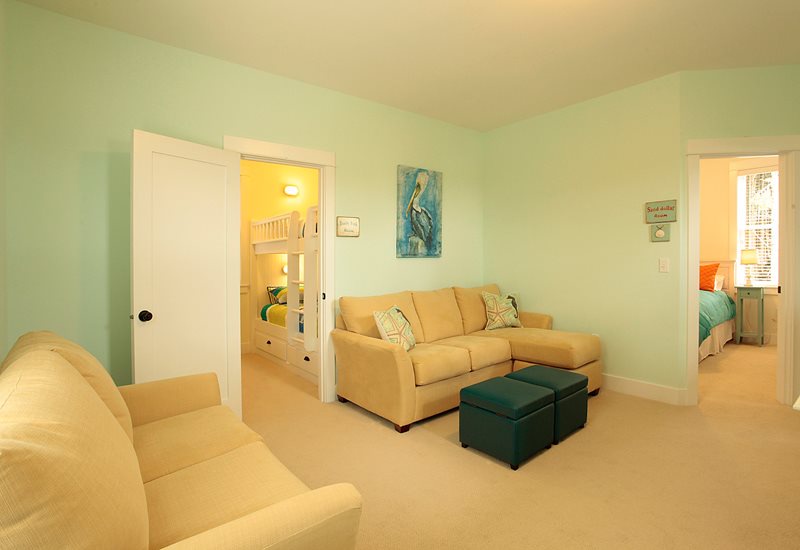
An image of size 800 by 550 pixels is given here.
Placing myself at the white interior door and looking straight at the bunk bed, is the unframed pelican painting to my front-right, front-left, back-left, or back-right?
front-right

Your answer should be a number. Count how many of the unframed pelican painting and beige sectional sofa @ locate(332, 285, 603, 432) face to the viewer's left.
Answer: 0

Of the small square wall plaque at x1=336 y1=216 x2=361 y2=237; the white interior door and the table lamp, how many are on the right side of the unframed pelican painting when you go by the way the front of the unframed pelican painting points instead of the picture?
2

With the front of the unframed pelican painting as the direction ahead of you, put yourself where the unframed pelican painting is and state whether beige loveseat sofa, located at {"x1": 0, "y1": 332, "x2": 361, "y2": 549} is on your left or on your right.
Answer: on your right

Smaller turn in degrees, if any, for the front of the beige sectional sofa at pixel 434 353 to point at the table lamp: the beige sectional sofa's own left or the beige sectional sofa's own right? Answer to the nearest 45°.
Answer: approximately 90° to the beige sectional sofa's own left

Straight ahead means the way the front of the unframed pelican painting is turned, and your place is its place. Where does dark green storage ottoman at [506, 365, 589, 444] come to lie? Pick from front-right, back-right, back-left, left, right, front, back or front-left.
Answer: front

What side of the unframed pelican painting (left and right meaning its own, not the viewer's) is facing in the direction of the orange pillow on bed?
left

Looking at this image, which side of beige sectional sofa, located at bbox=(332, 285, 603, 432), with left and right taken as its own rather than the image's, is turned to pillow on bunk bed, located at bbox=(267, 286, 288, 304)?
back

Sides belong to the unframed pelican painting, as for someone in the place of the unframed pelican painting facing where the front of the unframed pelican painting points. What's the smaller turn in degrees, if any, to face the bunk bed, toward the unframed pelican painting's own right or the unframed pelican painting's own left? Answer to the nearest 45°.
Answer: approximately 135° to the unframed pelican painting's own right

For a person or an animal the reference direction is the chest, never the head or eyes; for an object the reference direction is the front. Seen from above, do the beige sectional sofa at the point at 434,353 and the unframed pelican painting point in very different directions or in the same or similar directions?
same or similar directions

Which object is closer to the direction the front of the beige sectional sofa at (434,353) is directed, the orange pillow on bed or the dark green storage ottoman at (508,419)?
the dark green storage ottoman

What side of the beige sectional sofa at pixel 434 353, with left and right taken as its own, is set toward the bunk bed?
back

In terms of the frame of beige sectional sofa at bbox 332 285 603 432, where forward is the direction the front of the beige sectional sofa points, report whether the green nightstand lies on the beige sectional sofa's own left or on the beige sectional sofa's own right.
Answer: on the beige sectional sofa's own left

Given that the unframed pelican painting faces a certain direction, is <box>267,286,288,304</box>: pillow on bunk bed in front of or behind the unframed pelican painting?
behind

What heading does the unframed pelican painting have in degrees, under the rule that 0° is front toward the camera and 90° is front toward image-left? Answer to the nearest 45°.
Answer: approximately 315°

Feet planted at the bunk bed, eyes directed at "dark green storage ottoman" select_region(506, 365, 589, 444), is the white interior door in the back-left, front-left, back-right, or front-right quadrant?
front-right

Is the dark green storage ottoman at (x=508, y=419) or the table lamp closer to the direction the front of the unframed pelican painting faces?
the dark green storage ottoman
